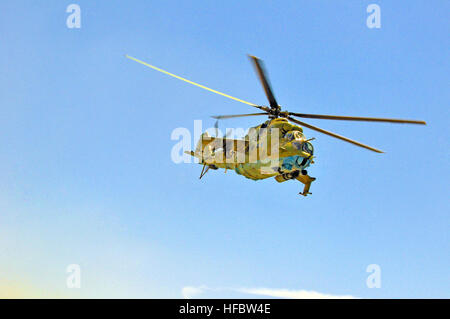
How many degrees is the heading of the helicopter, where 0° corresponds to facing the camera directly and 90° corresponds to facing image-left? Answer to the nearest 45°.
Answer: approximately 315°
